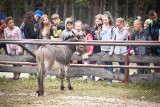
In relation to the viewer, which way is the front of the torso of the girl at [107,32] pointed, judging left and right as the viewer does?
facing the viewer and to the left of the viewer

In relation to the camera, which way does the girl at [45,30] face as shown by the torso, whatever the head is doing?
toward the camera

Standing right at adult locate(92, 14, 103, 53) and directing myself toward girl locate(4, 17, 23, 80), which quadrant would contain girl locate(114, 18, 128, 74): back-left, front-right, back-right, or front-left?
back-left

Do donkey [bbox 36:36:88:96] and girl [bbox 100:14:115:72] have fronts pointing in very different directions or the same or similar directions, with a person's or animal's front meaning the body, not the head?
very different directions

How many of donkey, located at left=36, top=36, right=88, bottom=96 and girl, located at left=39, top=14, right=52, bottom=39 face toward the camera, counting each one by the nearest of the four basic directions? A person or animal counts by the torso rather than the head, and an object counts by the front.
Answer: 1

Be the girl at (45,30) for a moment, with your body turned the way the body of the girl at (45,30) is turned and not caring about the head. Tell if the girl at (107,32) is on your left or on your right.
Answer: on your left

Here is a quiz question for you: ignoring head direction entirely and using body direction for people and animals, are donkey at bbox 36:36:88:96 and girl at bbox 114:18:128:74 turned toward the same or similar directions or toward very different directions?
very different directions

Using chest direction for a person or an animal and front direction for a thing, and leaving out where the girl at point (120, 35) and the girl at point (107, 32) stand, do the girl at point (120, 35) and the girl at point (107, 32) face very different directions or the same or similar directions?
same or similar directions

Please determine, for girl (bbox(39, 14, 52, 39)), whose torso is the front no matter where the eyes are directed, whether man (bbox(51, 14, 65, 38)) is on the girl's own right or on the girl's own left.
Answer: on the girl's own left

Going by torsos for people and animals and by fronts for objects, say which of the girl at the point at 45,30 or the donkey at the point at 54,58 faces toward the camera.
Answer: the girl
